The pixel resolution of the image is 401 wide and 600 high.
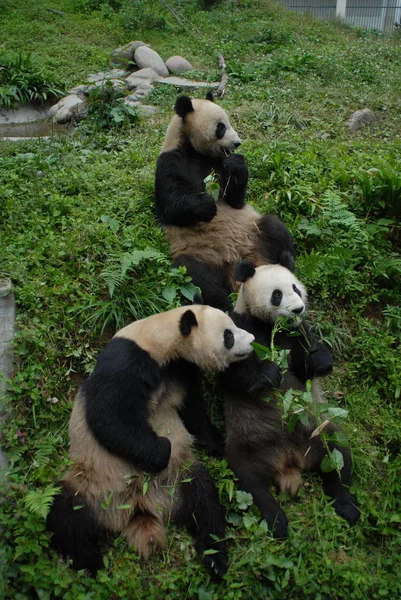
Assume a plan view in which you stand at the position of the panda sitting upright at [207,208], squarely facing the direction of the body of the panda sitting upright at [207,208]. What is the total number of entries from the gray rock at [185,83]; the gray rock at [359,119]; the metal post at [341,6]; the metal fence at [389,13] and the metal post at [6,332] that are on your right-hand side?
1

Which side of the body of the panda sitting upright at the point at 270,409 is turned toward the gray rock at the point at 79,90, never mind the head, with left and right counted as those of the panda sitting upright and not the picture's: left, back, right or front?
back

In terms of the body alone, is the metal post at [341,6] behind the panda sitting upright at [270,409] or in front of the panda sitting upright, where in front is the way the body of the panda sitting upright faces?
behind

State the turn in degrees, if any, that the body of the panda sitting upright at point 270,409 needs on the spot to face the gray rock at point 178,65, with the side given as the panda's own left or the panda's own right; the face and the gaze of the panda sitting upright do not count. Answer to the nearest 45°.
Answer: approximately 180°

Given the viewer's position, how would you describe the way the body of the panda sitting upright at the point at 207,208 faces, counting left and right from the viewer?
facing the viewer and to the right of the viewer

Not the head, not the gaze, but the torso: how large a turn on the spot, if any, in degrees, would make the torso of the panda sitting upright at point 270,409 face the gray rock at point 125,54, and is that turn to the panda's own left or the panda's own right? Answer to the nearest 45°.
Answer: approximately 180°

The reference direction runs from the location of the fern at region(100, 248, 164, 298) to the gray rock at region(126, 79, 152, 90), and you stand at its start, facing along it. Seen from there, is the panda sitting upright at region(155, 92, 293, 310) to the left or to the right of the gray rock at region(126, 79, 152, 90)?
right

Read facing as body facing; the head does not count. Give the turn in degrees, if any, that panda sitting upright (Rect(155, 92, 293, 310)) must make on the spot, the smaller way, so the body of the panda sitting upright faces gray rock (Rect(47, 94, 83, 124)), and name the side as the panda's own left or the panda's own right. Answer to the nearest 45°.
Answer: approximately 180°

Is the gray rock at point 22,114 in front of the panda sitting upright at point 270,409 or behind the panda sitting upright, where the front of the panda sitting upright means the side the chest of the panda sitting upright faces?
behind

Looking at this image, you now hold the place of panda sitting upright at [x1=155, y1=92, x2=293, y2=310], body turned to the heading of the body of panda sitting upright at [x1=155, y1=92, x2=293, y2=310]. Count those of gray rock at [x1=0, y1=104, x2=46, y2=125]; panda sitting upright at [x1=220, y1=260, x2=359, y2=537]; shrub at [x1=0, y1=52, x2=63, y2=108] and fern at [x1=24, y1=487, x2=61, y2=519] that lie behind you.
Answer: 2

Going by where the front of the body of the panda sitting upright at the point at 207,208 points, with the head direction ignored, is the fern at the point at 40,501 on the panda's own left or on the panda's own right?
on the panda's own right

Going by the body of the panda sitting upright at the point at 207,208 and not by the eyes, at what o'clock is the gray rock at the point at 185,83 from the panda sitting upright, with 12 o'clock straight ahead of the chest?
The gray rock is roughly at 7 o'clock from the panda sitting upright.
